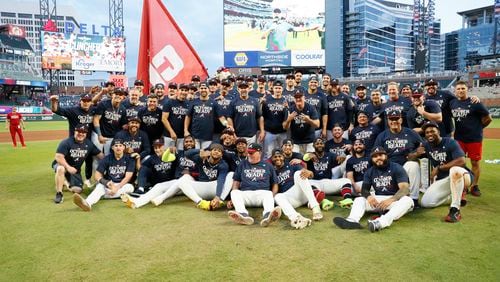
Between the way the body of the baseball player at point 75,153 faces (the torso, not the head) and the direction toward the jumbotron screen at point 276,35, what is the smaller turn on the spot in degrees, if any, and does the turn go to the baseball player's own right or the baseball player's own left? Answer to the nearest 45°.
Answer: approximately 135° to the baseball player's own left

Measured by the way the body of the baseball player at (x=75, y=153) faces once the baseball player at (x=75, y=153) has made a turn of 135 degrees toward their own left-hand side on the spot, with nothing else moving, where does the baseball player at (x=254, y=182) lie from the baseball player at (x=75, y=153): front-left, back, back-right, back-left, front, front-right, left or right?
right

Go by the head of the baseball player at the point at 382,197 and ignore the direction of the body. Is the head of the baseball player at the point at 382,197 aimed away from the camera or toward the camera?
toward the camera

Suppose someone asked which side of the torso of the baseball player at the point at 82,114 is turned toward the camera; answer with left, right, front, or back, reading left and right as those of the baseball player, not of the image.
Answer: front

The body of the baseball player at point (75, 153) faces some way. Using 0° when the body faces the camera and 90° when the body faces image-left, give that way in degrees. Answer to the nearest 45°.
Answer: approximately 0°

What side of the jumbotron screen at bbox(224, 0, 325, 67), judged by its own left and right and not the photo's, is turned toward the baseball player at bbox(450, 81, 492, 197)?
front

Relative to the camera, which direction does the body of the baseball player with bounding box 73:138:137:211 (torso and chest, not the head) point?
toward the camera

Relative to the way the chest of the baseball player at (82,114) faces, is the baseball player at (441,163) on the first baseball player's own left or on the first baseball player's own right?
on the first baseball player's own left

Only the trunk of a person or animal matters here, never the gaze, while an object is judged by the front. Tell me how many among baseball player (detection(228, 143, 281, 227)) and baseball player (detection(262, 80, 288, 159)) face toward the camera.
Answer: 2

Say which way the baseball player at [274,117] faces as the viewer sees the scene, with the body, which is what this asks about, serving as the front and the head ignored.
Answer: toward the camera

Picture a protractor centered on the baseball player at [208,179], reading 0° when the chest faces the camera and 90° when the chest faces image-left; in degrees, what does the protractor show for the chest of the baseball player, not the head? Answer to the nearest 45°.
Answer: approximately 0°

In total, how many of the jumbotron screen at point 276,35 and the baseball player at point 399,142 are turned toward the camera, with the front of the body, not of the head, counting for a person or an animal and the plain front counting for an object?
2

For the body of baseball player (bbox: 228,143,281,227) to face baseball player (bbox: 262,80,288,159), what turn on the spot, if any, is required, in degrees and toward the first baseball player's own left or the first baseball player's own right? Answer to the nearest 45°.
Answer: approximately 180°

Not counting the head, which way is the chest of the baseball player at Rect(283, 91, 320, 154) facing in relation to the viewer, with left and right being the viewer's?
facing the viewer

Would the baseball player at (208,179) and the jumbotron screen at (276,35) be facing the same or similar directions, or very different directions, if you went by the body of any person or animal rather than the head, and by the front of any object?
same or similar directions
